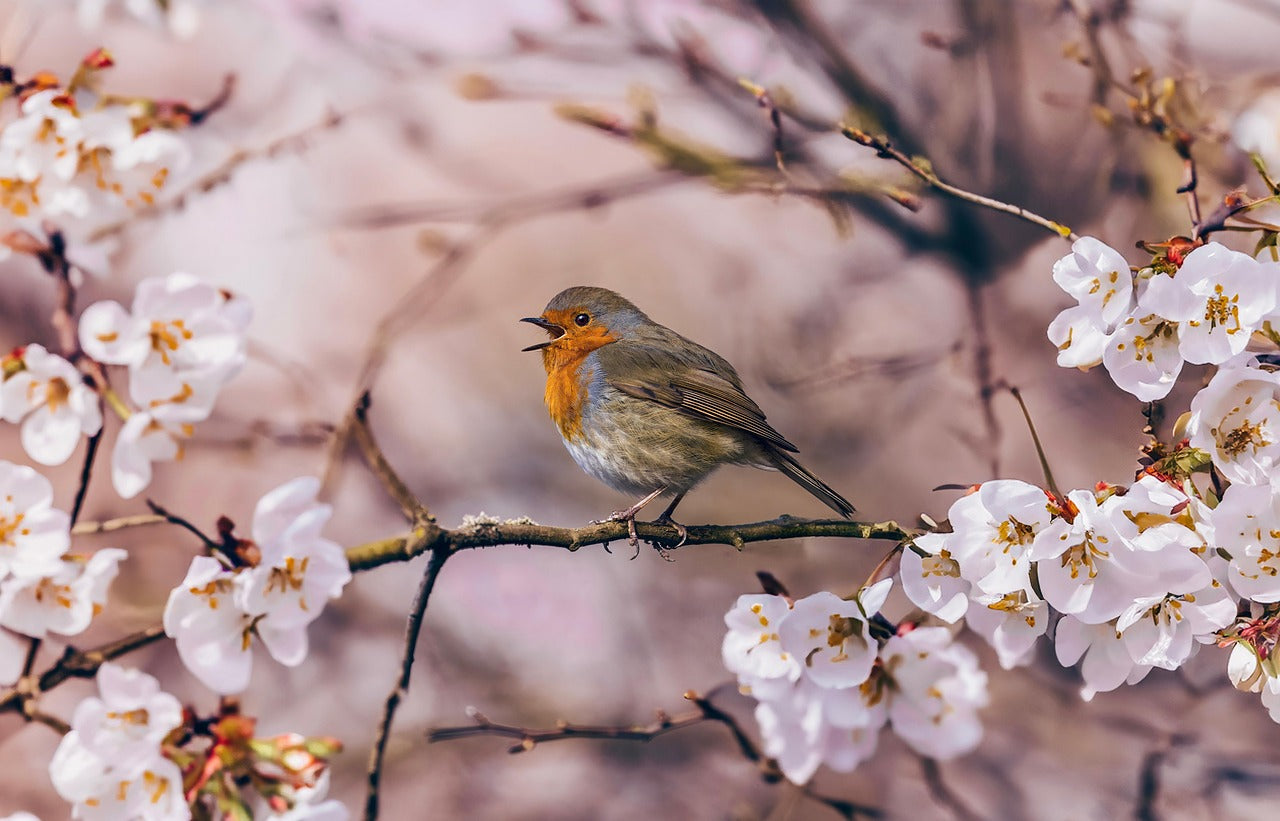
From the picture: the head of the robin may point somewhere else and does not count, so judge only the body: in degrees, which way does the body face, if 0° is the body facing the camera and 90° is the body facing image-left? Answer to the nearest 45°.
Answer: approximately 90°
